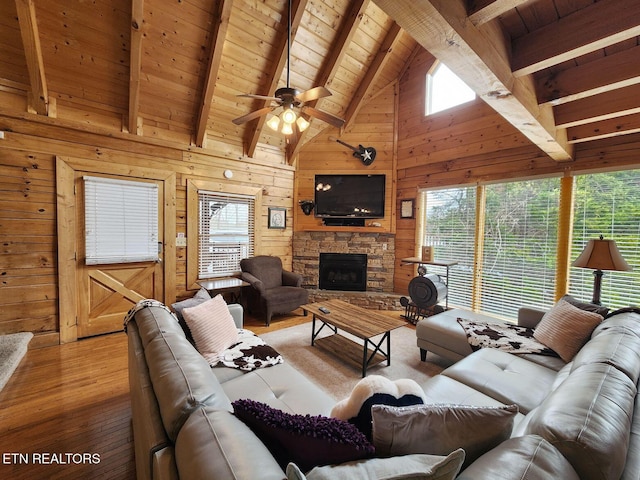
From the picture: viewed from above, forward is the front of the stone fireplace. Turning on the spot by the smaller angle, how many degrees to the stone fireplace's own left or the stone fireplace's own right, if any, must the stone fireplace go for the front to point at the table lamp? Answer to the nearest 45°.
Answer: approximately 45° to the stone fireplace's own left

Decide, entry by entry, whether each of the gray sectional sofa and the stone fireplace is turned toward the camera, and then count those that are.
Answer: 1

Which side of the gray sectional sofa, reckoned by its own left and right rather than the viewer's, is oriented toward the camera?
back

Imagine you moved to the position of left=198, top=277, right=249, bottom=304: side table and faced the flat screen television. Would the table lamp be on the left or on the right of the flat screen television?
right

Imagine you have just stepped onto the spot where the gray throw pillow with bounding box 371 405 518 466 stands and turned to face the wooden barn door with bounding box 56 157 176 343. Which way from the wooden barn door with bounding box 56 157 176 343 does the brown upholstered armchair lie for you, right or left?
right

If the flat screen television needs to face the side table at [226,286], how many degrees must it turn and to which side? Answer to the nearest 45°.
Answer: approximately 45° to its right

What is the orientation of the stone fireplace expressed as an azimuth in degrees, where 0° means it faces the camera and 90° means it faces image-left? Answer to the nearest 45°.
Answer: approximately 0°

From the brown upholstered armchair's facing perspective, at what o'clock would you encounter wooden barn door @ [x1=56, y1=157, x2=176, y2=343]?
The wooden barn door is roughly at 4 o'clock from the brown upholstered armchair.

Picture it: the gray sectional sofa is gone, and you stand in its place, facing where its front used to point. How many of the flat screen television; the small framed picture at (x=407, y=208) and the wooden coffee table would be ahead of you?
3
